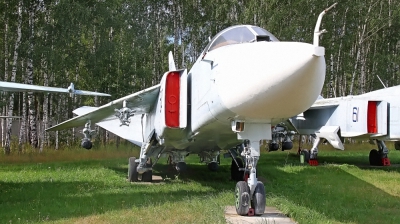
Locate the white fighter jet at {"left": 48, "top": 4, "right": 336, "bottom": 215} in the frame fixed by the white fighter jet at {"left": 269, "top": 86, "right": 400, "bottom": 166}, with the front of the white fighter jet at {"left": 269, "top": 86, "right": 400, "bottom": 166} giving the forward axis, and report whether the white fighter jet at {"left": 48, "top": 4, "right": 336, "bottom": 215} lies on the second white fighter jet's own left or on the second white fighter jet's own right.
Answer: on the second white fighter jet's own right

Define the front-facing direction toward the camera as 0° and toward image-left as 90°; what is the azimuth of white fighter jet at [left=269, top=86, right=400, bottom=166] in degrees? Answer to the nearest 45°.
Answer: approximately 315°

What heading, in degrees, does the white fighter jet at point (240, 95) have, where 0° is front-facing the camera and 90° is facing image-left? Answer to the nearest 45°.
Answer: approximately 315°

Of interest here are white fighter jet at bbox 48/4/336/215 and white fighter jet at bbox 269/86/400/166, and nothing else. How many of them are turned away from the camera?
0

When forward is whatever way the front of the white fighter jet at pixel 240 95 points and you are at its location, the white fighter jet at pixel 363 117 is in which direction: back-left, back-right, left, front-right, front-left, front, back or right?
left
